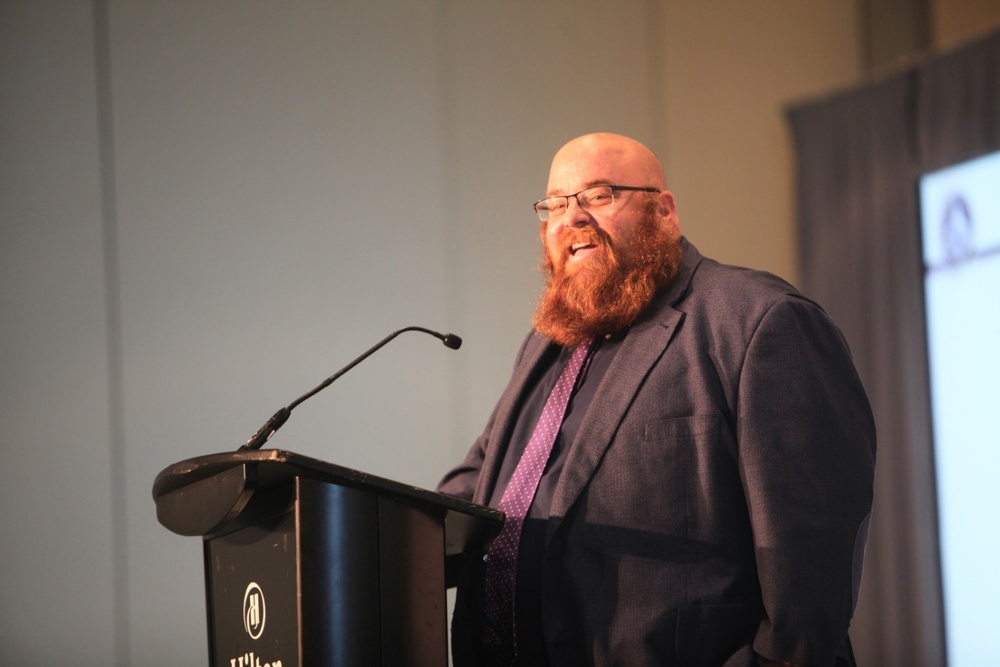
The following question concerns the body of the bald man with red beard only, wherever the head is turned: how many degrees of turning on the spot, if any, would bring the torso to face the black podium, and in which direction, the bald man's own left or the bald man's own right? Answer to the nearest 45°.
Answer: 0° — they already face it

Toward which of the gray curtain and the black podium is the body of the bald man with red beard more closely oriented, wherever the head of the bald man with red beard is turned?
the black podium

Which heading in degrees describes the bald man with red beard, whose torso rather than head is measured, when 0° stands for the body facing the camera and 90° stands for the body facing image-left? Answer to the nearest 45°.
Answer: approximately 45°

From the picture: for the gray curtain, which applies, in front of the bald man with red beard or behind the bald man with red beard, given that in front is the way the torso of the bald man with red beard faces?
behind
